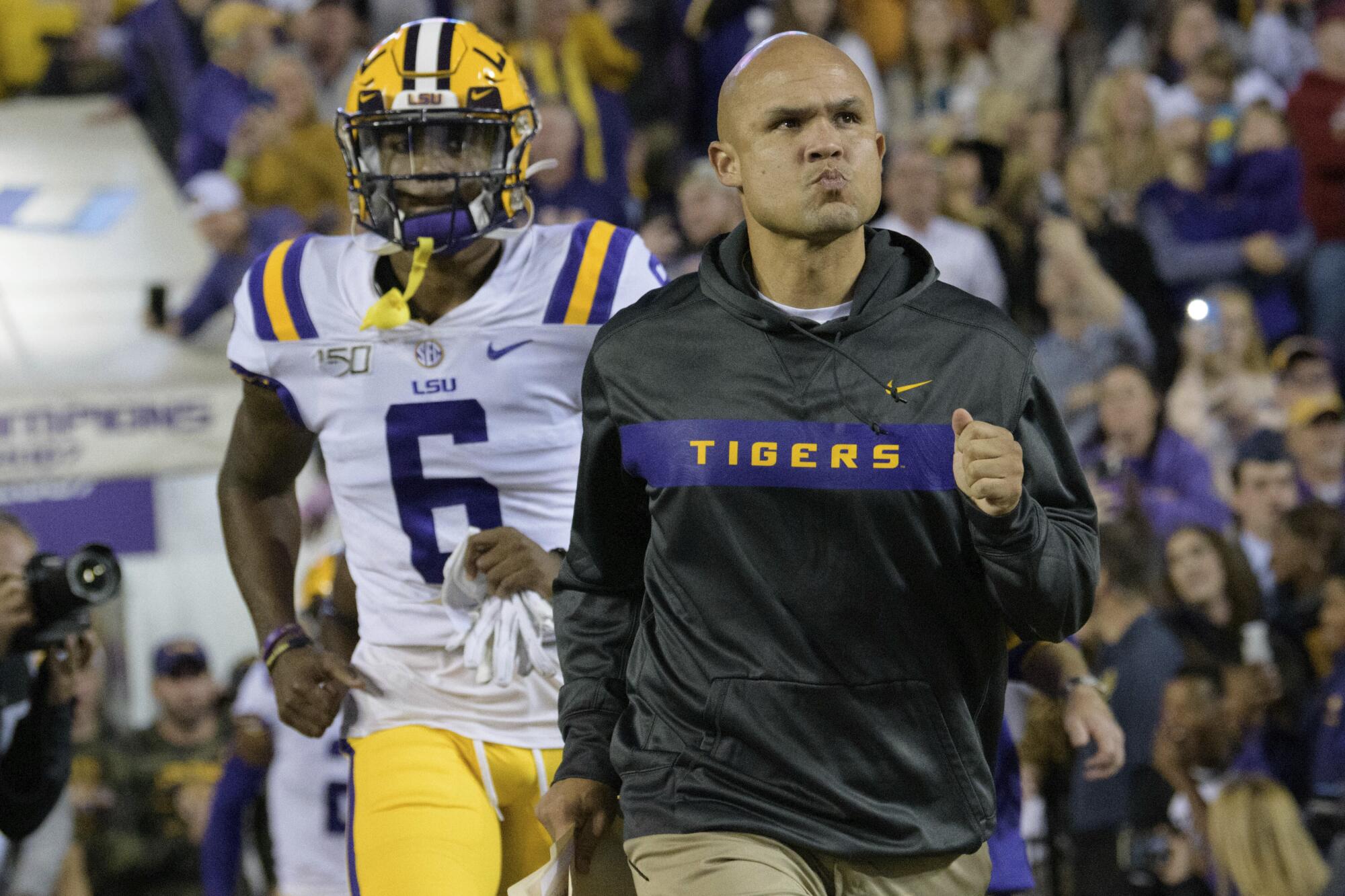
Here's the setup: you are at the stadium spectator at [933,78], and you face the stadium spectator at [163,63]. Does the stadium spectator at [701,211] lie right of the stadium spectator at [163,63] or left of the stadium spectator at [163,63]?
left

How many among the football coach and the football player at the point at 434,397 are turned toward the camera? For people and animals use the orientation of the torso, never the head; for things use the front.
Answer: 2

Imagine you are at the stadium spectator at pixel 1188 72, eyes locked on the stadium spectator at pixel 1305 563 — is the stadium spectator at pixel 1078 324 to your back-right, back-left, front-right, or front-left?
front-right

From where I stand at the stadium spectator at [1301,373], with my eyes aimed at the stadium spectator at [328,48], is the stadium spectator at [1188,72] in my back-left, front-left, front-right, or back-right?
front-right

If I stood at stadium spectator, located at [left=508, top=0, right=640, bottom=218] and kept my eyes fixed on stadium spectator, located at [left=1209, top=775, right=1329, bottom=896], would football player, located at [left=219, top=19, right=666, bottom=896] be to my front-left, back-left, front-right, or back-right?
front-right

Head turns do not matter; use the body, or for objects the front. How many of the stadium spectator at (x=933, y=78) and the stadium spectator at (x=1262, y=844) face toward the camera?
1

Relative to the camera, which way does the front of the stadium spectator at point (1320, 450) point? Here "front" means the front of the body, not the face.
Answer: toward the camera

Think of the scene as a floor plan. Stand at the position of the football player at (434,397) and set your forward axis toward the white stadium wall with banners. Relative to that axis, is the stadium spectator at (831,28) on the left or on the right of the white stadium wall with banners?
right

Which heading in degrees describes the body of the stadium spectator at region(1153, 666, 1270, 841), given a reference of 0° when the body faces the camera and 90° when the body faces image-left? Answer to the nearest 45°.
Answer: approximately 45°

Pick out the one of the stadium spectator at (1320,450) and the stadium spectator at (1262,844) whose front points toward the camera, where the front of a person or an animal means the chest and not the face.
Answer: the stadium spectator at (1320,450)

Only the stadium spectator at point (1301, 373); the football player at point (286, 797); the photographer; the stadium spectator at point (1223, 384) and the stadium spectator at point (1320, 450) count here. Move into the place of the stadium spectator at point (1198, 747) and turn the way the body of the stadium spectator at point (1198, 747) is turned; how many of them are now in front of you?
2

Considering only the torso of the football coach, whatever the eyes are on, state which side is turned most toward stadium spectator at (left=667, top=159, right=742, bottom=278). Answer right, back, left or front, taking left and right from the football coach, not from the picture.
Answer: back

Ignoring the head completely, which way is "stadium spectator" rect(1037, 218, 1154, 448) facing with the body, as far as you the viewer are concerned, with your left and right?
facing the viewer and to the left of the viewer

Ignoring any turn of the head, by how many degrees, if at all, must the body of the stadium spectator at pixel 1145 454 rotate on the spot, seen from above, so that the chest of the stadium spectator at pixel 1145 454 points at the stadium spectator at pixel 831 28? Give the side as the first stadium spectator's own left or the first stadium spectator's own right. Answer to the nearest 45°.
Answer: approximately 90° to the first stadium spectator's own right

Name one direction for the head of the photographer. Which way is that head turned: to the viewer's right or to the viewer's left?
to the viewer's right

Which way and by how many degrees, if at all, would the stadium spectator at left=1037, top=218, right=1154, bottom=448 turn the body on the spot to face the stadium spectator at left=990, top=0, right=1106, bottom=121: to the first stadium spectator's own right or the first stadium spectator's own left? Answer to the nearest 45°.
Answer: approximately 135° to the first stadium spectator's own right
